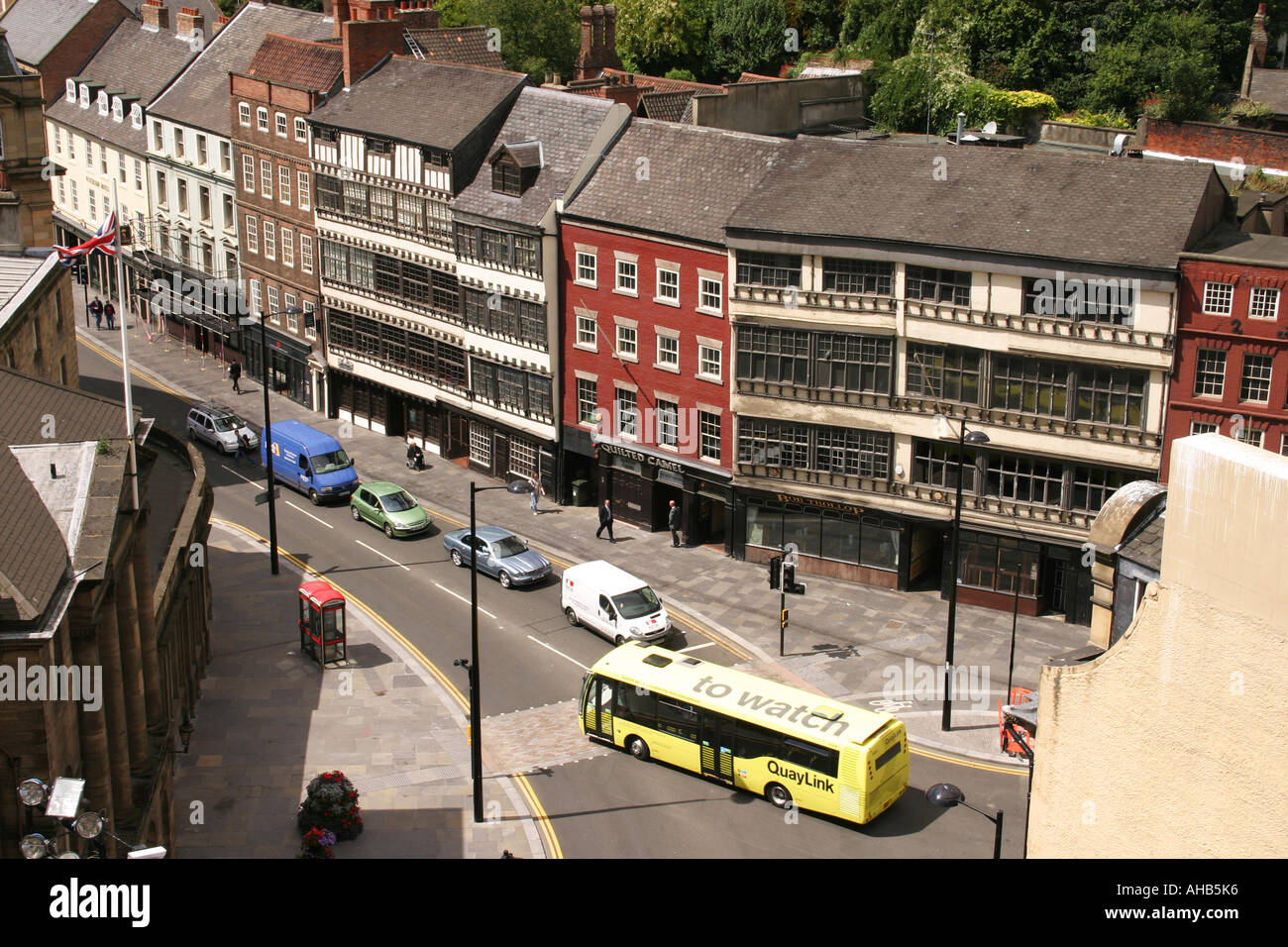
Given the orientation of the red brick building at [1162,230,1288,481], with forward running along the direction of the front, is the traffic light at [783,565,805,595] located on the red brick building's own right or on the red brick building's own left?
on the red brick building's own right

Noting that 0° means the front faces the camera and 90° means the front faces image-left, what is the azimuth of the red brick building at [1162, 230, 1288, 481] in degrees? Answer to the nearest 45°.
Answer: approximately 0°

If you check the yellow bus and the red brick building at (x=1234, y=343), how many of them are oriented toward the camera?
1

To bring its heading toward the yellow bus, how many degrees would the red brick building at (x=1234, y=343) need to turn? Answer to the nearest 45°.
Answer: approximately 45° to its right

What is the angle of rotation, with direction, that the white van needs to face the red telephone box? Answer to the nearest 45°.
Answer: approximately 135° to its right

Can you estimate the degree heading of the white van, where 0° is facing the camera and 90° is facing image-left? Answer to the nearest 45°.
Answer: approximately 315°

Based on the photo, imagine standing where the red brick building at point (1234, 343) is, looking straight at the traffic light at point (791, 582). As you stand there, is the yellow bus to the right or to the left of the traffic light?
left

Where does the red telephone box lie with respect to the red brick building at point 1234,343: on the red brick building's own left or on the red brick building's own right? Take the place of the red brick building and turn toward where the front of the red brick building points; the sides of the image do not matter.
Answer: on the red brick building's own right
